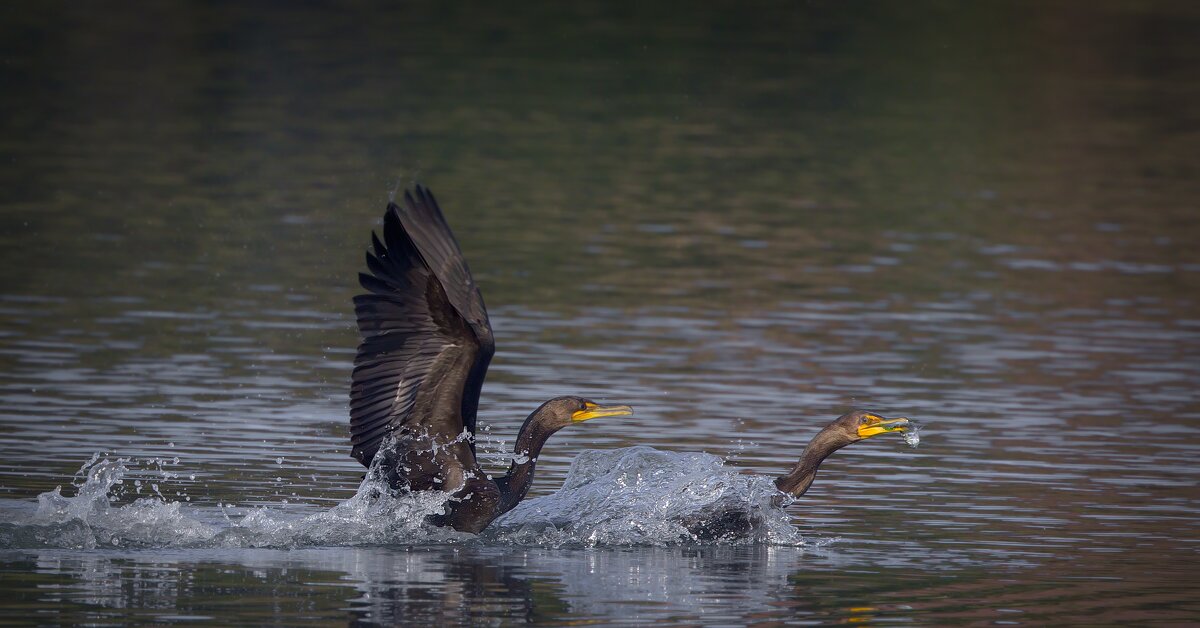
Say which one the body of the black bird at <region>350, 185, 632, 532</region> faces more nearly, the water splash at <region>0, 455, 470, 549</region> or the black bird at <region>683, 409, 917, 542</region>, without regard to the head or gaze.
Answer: the black bird

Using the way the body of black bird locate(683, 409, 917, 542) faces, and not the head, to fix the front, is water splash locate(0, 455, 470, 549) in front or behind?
behind

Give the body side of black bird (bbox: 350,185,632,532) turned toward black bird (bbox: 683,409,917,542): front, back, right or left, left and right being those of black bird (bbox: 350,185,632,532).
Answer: front

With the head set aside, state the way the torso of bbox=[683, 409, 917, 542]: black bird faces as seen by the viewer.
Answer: to the viewer's right

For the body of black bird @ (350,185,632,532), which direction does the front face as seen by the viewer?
to the viewer's right

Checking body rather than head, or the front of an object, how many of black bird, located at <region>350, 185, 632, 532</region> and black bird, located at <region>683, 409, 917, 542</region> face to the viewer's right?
2
